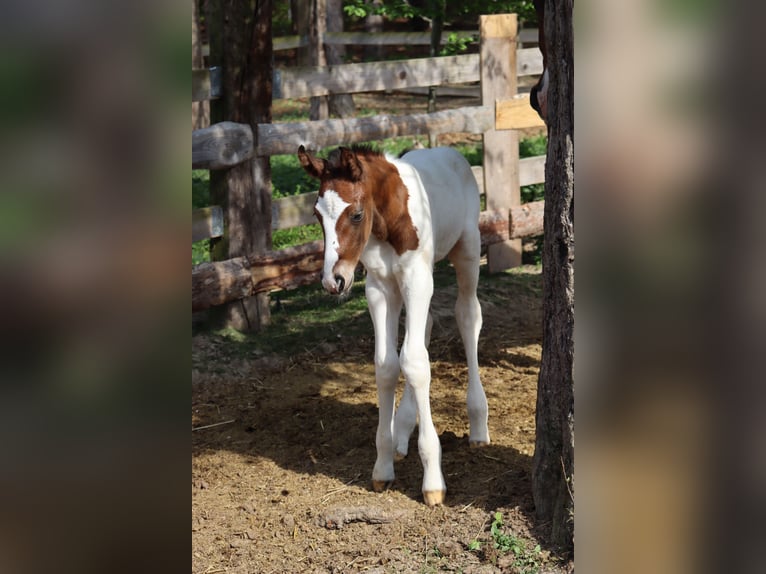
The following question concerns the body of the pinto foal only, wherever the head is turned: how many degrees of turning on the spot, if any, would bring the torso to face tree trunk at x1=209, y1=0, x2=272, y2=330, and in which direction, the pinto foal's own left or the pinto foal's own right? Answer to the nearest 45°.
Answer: approximately 135° to the pinto foal's own right

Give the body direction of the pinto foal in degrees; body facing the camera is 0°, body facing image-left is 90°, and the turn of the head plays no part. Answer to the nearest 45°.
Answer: approximately 45°

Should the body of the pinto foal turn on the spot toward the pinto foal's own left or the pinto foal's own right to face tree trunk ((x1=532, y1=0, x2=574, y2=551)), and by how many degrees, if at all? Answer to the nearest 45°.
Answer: approximately 90° to the pinto foal's own left
